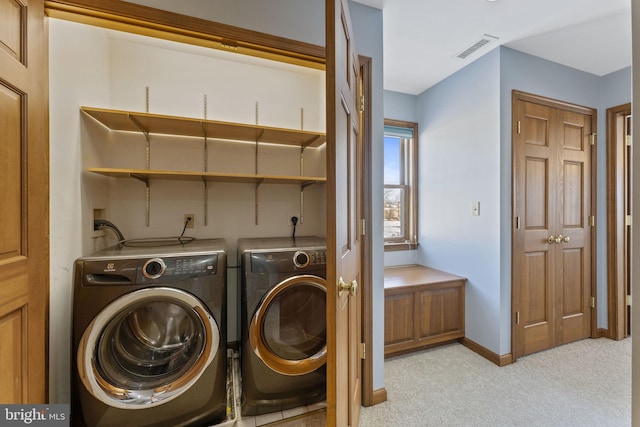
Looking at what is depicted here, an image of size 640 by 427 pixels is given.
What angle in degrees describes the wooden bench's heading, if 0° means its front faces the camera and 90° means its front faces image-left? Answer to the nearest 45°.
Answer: approximately 315°

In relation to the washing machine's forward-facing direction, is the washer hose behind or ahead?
behind

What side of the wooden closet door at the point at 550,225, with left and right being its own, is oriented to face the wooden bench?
right

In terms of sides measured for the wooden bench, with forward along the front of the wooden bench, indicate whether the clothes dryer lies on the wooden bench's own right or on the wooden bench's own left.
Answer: on the wooden bench's own right

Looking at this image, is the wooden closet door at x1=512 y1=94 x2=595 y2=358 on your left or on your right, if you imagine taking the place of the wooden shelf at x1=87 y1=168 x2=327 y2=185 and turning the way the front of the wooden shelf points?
on your left

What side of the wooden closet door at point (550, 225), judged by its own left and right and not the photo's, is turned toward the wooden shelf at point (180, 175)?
right

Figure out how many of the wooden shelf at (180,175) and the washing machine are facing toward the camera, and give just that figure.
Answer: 2

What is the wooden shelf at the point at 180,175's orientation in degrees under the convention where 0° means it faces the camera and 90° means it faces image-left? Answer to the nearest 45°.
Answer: approximately 0°

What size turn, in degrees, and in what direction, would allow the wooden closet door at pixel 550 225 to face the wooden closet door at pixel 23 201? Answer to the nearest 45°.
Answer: approximately 90° to its right

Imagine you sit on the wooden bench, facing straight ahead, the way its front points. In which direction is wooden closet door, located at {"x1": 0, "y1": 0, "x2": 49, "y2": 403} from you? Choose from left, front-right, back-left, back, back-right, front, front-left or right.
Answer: right

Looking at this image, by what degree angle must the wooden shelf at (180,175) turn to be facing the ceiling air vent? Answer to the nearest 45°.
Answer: approximately 90° to its left
